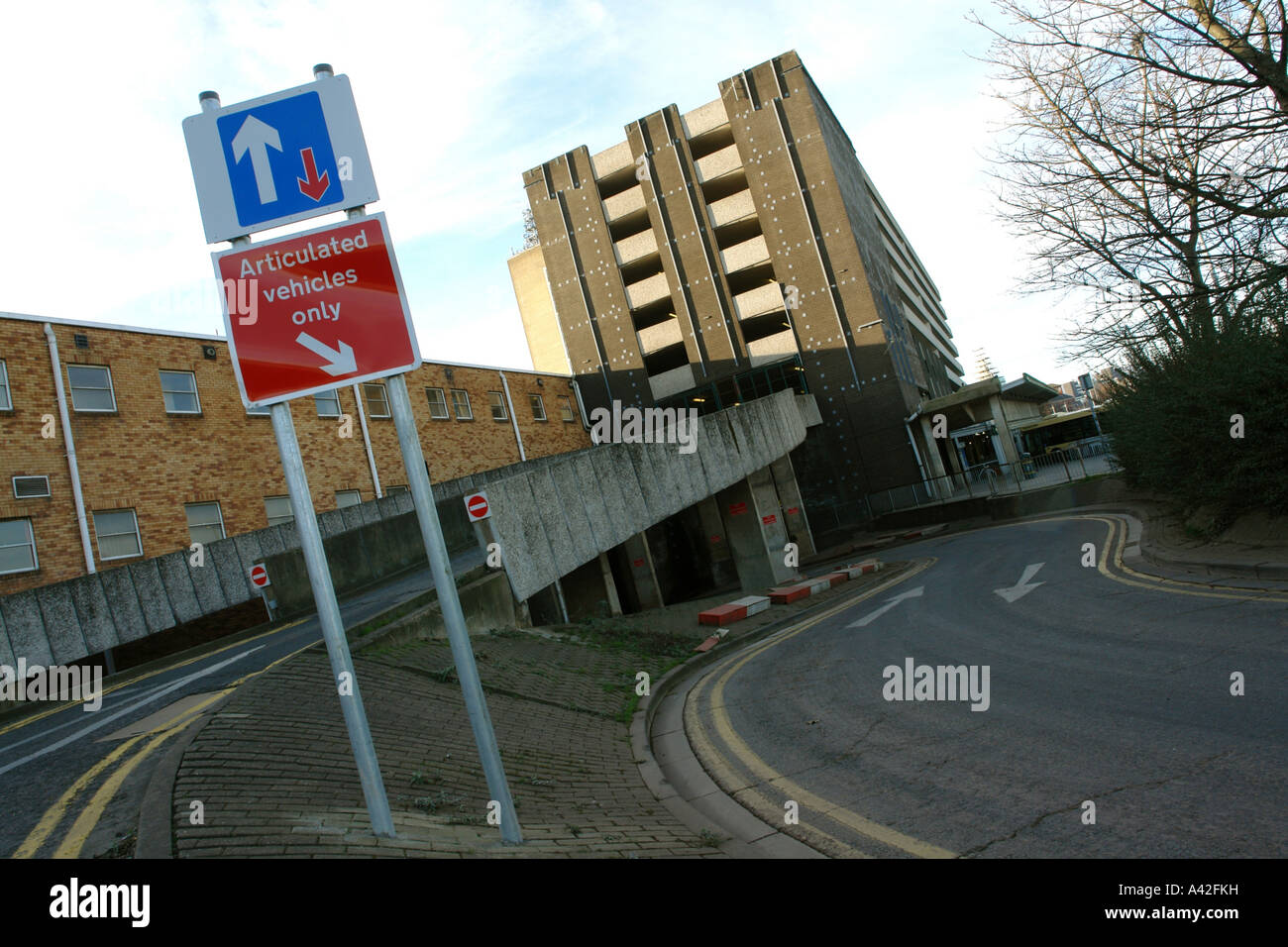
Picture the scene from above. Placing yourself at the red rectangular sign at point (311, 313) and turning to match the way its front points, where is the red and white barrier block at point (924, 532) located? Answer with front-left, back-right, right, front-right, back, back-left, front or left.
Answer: back-left

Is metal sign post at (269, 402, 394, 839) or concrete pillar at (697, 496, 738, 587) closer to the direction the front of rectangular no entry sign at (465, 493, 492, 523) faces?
the metal sign post

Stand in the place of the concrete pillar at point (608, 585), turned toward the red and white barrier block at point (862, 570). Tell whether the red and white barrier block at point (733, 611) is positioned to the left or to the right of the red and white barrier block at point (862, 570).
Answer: right

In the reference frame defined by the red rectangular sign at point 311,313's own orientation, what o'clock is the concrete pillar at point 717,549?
The concrete pillar is roughly at 7 o'clock from the red rectangular sign.

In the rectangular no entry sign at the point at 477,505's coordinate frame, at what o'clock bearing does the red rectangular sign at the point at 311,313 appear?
The red rectangular sign is roughly at 12 o'clock from the rectangular no entry sign.

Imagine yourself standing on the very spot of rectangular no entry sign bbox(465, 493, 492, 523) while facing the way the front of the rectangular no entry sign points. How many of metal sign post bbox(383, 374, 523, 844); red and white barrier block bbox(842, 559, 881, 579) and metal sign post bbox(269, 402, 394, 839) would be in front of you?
2

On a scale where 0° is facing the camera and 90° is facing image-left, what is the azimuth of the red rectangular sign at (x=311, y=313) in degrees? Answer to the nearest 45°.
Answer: approximately 0°

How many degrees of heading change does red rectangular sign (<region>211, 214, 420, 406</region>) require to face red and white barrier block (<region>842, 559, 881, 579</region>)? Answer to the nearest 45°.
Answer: approximately 135° to its left

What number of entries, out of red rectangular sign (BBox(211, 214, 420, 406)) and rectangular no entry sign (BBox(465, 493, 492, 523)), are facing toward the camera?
2

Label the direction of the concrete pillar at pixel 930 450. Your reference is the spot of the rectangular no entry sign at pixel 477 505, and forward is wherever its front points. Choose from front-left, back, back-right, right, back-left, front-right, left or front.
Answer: back-left

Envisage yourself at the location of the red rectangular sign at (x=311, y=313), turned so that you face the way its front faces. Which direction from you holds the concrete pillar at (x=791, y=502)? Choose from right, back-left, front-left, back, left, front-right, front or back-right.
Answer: back-left
